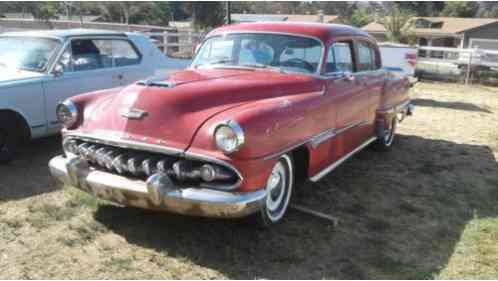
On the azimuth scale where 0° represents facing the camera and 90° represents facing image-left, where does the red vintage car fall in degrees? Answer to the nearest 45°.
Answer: approximately 45°

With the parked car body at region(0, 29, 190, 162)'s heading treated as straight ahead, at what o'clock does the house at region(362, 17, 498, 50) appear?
The house is roughly at 6 o'clock from the parked car body.

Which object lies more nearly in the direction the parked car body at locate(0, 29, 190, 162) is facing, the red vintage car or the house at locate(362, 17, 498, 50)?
the red vintage car

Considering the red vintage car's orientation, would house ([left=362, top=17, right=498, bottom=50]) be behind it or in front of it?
behind

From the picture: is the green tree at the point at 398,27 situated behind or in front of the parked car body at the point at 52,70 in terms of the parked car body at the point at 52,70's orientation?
behind

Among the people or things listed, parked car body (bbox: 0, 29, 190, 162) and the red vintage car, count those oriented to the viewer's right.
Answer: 0

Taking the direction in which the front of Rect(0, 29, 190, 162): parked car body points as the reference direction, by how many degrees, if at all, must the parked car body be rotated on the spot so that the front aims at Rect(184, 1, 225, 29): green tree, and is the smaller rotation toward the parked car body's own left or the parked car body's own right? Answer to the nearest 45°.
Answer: approximately 135° to the parked car body's own right

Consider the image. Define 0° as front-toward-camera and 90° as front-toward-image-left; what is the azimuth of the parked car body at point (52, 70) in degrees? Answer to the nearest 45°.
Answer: approximately 45°

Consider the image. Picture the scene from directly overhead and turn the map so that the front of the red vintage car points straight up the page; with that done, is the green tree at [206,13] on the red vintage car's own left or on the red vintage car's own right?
on the red vintage car's own right

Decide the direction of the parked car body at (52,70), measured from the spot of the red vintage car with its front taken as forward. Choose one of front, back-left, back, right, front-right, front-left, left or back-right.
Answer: right

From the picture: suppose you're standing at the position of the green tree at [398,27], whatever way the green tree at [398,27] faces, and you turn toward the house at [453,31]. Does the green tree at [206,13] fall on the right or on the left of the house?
left
